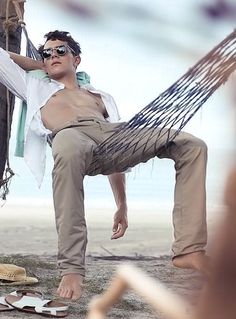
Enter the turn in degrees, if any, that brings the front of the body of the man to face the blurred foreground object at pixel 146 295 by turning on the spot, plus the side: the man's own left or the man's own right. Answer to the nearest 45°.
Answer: approximately 45° to the man's own right

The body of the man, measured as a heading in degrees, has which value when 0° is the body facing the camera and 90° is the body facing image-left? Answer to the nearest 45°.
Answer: approximately 315°

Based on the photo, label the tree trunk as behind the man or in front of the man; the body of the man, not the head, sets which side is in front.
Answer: behind

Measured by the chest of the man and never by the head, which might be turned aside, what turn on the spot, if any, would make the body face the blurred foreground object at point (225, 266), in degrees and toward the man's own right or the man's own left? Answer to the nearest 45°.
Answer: approximately 45° to the man's own right
